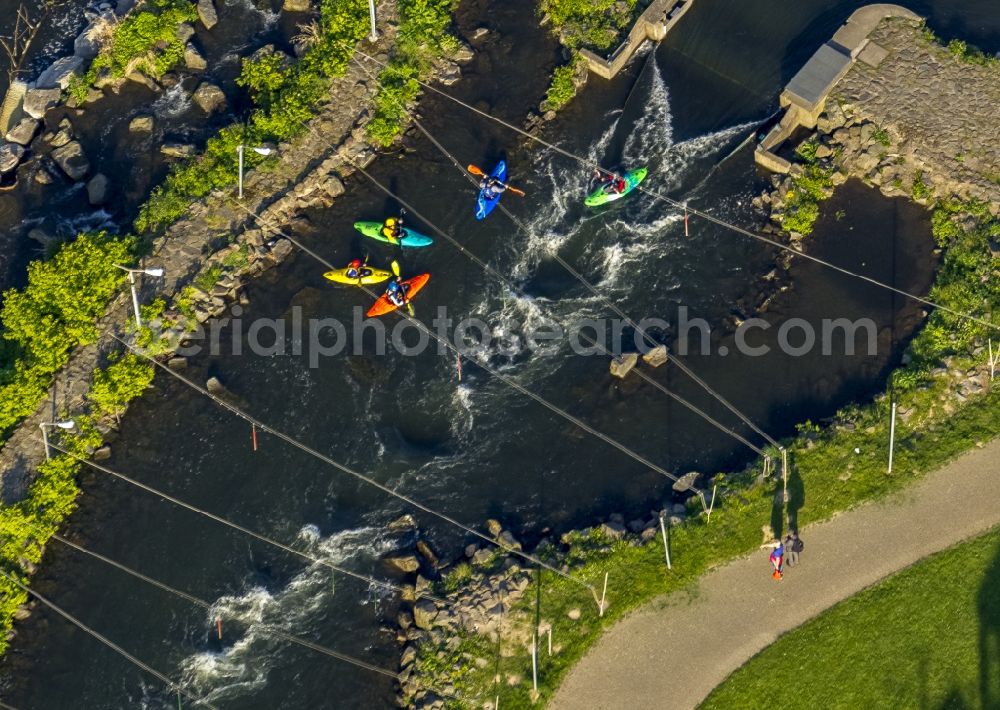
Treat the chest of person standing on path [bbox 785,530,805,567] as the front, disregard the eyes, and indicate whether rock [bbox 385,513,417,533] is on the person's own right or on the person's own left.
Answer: on the person's own left

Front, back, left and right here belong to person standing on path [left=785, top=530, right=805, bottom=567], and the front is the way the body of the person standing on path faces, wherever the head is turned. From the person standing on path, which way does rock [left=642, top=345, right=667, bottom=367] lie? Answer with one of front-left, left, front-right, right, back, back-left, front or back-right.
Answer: front-left

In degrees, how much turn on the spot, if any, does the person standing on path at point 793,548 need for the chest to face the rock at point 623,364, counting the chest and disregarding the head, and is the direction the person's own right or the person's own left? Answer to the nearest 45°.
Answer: approximately 45° to the person's own left

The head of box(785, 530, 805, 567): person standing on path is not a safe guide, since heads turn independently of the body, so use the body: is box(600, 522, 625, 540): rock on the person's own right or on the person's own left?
on the person's own left

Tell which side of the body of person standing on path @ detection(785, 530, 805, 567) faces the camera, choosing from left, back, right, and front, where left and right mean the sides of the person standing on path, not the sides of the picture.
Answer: back

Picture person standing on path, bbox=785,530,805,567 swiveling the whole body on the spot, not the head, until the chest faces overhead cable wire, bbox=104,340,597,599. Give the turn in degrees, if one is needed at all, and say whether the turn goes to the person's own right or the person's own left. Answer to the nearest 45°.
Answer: approximately 90° to the person's own left

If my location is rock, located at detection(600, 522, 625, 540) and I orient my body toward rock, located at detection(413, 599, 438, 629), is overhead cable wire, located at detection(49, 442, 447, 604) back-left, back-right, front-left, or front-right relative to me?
front-right

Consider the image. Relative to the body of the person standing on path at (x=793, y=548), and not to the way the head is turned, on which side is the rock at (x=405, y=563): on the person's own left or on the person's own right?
on the person's own left

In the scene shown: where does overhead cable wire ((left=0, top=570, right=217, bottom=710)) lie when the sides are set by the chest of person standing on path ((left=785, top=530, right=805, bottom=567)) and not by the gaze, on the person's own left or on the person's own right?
on the person's own left

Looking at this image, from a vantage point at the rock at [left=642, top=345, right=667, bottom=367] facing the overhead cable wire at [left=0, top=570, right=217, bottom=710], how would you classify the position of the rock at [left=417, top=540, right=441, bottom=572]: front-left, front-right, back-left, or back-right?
front-left

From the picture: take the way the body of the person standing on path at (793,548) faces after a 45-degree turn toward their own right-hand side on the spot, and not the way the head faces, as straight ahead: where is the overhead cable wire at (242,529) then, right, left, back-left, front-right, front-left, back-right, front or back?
back-left

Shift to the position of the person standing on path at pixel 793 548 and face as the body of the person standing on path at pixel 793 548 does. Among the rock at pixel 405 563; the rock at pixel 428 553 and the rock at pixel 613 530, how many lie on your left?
3

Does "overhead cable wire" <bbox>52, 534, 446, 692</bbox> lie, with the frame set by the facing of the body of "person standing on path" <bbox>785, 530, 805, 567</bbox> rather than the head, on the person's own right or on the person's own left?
on the person's own left
